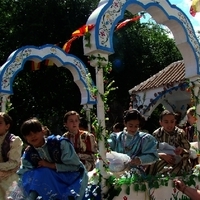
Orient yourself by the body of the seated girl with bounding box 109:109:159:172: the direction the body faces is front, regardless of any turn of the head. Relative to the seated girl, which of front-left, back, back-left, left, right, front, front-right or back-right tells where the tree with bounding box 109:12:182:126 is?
back

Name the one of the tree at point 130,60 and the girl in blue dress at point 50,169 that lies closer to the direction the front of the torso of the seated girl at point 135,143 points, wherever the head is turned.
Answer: the girl in blue dress

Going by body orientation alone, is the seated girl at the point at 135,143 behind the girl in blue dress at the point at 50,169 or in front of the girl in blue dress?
behind

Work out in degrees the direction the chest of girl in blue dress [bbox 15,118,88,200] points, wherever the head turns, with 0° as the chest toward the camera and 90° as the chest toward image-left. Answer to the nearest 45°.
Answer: approximately 45°

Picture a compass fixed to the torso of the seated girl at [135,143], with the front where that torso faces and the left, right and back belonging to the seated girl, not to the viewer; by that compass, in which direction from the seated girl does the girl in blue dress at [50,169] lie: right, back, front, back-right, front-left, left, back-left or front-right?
front-right

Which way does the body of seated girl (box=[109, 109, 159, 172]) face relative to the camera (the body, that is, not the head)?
toward the camera

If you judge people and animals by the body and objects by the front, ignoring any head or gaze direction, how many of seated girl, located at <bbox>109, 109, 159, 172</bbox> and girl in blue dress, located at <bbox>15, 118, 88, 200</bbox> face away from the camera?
0
